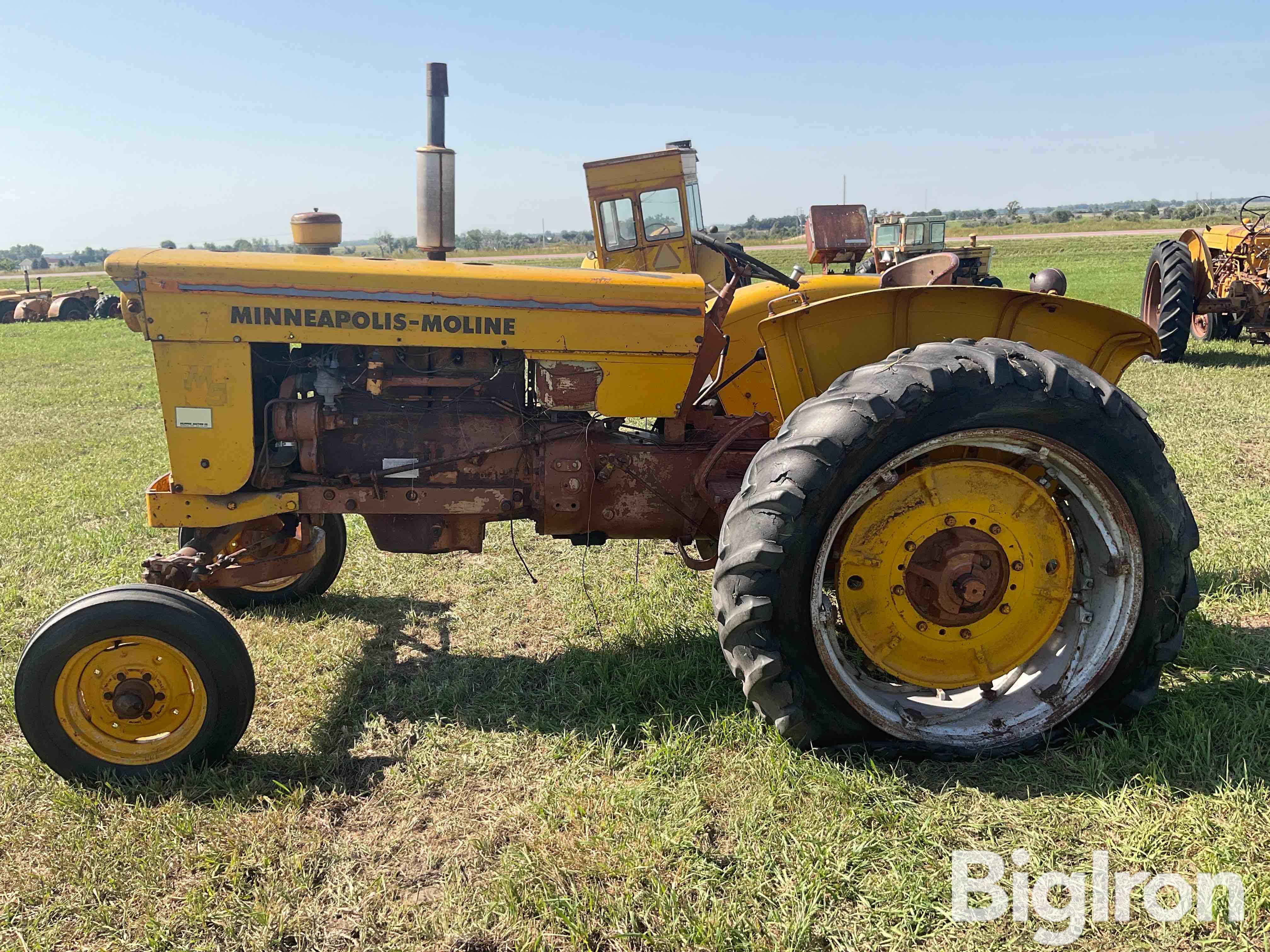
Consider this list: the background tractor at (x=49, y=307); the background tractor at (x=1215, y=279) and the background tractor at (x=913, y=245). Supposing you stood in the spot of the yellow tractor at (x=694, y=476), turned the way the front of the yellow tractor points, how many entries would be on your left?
0

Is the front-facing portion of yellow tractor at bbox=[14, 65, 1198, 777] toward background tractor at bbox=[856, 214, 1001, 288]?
no

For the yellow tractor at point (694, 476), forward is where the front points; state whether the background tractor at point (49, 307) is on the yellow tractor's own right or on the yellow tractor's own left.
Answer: on the yellow tractor's own right

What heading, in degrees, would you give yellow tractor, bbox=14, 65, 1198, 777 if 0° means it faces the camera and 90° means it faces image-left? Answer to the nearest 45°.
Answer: approximately 90°

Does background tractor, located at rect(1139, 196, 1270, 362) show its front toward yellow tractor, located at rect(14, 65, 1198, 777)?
no

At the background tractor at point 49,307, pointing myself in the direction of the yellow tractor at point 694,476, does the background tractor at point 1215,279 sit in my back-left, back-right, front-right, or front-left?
front-left

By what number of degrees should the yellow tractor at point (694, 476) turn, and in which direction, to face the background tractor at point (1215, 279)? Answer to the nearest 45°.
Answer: approximately 135° to its right

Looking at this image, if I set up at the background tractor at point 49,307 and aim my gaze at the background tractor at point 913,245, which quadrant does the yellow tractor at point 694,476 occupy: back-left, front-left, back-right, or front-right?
front-right
